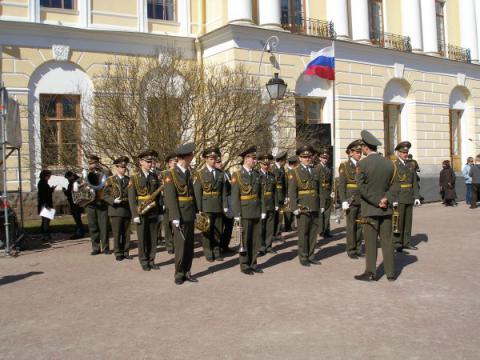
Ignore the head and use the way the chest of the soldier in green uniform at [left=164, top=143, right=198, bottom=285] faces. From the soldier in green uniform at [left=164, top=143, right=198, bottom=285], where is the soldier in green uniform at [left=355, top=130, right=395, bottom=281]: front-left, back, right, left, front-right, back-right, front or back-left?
front-left

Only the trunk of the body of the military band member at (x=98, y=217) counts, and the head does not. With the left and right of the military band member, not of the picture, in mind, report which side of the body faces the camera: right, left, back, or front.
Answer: front

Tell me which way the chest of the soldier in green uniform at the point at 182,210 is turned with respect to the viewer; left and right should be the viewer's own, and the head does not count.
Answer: facing the viewer and to the right of the viewer

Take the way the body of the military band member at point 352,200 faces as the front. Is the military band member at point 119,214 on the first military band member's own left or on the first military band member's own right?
on the first military band member's own right

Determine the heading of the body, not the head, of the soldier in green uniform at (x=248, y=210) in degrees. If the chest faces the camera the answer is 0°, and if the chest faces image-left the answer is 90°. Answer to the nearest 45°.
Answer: approximately 315°

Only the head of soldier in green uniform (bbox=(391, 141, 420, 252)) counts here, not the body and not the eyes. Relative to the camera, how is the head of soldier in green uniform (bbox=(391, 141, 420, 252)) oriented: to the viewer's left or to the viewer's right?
to the viewer's left

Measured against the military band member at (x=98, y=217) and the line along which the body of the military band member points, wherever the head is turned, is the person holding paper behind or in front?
behind

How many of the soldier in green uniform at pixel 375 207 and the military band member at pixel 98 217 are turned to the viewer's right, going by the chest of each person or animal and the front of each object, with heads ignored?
0

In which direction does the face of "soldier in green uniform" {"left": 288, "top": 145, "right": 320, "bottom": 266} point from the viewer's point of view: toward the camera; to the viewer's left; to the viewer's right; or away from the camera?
toward the camera

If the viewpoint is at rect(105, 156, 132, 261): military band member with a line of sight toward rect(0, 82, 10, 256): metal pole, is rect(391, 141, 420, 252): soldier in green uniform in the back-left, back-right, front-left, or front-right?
back-right

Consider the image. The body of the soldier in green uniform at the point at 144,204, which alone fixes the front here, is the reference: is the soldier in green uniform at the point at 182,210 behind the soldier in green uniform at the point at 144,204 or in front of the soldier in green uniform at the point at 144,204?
in front

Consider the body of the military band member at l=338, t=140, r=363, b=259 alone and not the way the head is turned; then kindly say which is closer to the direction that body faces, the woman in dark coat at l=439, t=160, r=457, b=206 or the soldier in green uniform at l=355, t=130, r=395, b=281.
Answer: the soldier in green uniform
